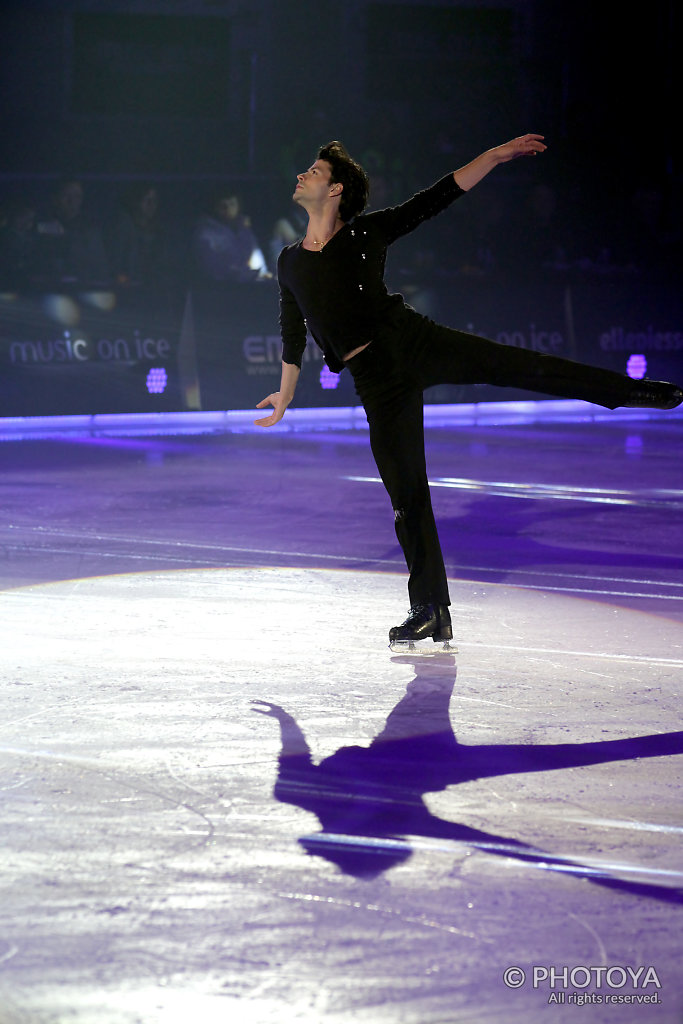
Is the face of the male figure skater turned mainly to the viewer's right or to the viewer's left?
to the viewer's left

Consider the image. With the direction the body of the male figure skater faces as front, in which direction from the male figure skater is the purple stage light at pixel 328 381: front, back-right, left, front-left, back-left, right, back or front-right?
back-right

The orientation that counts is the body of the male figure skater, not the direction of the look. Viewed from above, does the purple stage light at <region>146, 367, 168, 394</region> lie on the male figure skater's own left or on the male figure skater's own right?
on the male figure skater's own right

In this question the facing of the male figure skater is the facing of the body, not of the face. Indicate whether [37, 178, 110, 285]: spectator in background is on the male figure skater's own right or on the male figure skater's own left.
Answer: on the male figure skater's own right

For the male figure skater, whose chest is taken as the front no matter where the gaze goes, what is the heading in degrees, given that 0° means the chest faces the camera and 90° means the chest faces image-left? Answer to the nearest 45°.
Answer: approximately 45°

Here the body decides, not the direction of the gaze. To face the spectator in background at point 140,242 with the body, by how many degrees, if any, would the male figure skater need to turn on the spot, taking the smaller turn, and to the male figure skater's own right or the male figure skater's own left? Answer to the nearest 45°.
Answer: approximately 135° to the male figure skater's own right

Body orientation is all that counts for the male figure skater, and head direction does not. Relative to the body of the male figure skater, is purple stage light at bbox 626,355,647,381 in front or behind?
behind
